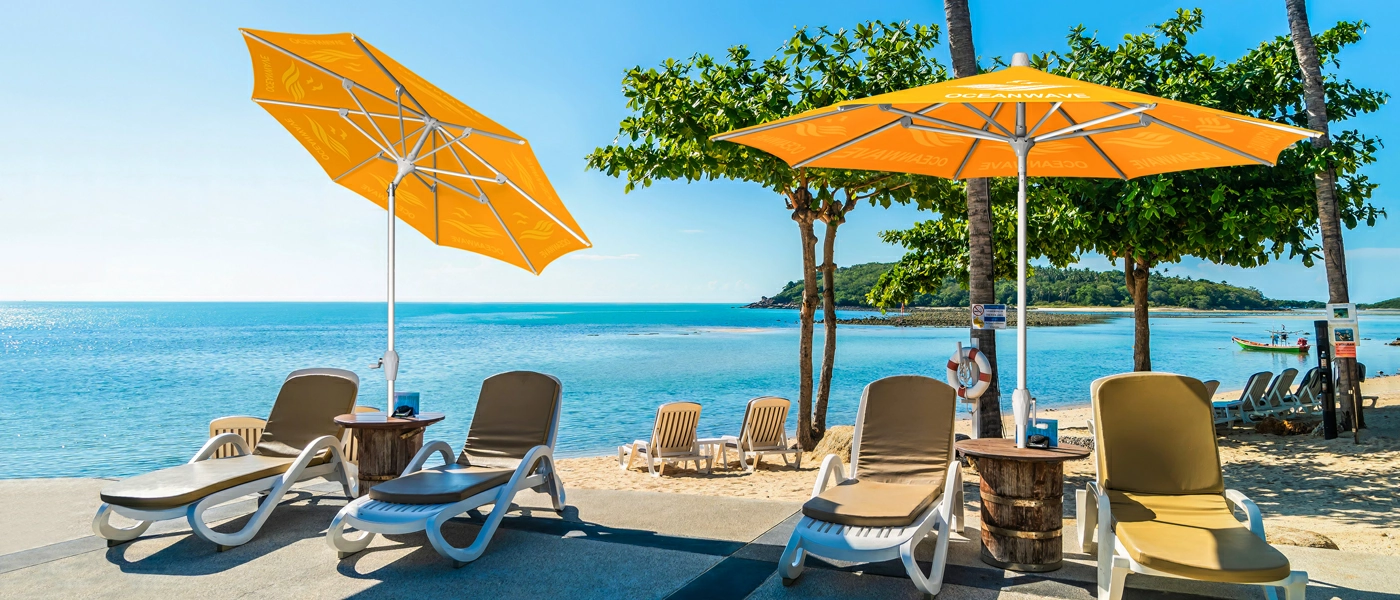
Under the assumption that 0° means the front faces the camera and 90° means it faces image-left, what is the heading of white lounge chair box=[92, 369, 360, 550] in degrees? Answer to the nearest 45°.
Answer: approximately 45°

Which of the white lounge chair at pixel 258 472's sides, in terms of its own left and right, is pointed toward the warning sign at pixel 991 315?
back

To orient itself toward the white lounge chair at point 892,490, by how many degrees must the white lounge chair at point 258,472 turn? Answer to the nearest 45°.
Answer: approximately 90° to its left

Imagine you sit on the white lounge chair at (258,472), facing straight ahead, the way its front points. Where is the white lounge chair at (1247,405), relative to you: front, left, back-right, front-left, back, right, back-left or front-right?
back-left

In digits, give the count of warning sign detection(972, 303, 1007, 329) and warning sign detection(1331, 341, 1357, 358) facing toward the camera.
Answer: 2

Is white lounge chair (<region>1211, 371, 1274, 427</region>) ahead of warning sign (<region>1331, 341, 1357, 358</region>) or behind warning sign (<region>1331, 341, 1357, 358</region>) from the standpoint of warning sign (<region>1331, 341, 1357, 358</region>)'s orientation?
behind

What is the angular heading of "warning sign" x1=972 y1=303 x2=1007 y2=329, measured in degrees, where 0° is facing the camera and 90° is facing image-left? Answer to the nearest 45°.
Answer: approximately 0°

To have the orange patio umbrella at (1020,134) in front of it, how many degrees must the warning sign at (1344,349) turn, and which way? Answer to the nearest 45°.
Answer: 0° — it already faces it

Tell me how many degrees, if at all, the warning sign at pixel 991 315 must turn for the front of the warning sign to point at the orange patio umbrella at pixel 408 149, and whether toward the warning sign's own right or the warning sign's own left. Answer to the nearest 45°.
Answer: approximately 90° to the warning sign's own right

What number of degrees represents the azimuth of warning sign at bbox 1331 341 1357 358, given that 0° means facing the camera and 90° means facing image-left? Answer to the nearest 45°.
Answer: approximately 0°

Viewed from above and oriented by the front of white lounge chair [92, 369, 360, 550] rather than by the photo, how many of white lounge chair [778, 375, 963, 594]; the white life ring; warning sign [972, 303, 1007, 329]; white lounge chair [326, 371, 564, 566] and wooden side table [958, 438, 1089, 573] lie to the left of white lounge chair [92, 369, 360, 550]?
5
